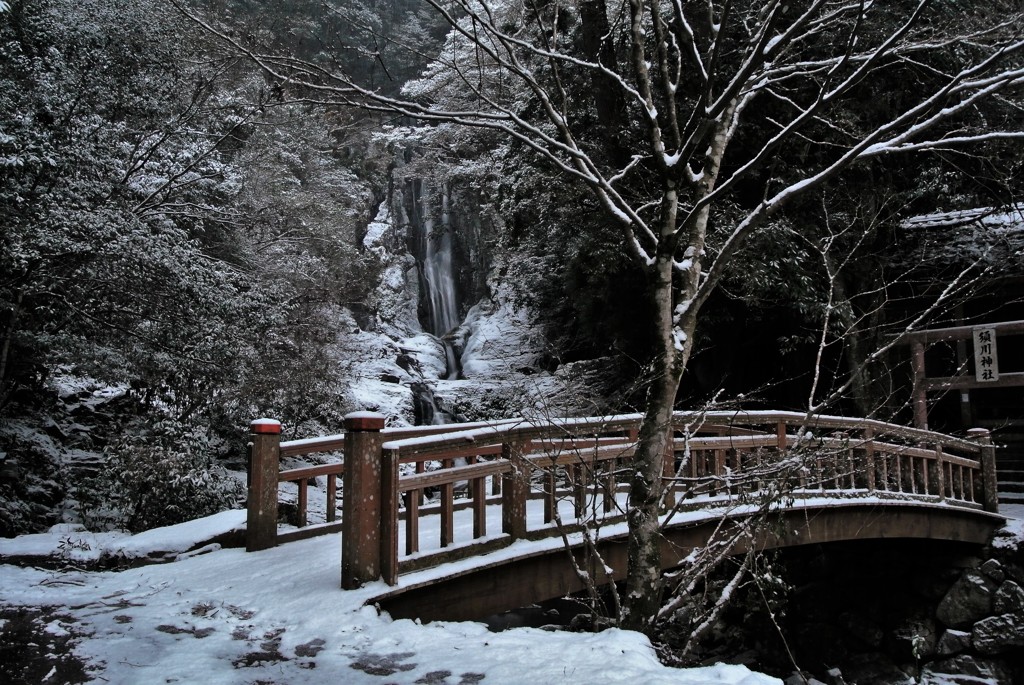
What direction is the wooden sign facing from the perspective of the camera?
toward the camera

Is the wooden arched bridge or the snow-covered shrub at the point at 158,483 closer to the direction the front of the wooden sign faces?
the wooden arched bridge
